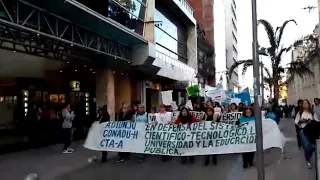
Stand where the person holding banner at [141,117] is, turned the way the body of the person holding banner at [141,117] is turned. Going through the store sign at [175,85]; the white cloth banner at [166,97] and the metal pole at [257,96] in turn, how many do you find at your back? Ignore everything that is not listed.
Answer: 2

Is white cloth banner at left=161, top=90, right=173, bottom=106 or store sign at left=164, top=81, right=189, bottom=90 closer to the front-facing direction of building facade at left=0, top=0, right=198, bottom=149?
the white cloth banner

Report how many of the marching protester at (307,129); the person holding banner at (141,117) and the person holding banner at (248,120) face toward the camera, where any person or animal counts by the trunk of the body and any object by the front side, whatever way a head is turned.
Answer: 3

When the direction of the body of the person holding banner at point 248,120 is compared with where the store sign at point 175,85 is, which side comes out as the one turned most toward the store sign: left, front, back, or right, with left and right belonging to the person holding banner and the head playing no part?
back

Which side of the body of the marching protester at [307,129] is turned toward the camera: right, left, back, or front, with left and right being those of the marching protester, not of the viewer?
front

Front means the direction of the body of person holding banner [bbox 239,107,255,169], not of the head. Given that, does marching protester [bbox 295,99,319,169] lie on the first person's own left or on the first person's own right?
on the first person's own left

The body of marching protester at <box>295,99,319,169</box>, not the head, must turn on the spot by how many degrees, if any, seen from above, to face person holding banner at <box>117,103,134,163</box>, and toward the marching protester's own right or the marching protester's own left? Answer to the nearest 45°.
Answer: approximately 90° to the marching protester's own right

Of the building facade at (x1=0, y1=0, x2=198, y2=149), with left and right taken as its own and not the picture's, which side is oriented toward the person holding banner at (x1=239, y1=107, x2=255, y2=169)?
front

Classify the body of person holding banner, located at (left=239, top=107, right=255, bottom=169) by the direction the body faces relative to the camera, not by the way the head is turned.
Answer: toward the camera

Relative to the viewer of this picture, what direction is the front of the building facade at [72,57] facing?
facing the viewer and to the right of the viewer

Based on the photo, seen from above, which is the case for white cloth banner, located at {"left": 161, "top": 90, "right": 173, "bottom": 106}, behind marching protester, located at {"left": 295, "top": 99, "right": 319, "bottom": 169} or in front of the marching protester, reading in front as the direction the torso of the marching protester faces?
behind

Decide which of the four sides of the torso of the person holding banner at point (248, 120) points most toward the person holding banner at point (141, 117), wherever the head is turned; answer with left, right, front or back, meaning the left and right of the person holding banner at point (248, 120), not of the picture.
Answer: right

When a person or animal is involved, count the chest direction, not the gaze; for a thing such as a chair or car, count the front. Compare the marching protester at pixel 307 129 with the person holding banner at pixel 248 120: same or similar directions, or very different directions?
same or similar directions
